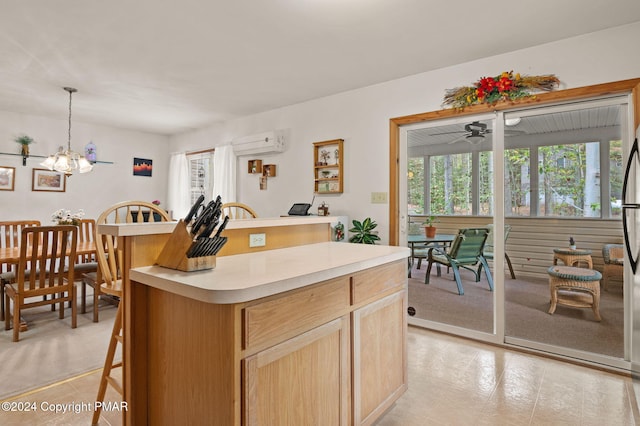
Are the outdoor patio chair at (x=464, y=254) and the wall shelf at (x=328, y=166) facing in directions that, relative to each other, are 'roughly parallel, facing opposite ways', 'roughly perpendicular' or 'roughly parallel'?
roughly perpendicular

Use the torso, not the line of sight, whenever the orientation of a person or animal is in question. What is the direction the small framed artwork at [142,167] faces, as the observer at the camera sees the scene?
facing the viewer and to the right of the viewer

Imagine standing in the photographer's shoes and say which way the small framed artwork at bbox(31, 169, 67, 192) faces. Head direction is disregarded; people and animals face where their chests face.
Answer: facing the viewer

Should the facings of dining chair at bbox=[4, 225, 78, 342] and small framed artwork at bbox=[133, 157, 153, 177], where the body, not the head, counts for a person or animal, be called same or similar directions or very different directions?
very different directions

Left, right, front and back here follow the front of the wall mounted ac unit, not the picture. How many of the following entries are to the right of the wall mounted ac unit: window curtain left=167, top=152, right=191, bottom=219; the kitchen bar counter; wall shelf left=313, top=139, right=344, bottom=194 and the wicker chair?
1

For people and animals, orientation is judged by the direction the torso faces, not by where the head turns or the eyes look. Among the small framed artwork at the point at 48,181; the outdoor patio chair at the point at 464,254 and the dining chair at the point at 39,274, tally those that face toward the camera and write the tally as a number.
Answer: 1

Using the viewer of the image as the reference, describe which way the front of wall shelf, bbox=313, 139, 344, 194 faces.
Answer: facing the viewer and to the left of the viewer

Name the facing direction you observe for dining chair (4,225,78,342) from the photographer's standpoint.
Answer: facing away from the viewer and to the left of the viewer

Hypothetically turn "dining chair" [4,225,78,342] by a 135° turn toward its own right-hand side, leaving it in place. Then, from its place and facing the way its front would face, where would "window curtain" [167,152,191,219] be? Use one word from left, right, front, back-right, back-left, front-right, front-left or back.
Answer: front-left

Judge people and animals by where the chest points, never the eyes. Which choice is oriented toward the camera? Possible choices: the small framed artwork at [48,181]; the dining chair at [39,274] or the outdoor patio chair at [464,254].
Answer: the small framed artwork

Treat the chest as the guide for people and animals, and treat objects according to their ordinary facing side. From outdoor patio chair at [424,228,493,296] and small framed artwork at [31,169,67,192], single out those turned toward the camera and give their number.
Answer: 1

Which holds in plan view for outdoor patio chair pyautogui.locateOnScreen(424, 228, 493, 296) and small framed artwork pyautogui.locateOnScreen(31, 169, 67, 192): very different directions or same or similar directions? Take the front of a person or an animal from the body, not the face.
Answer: very different directions

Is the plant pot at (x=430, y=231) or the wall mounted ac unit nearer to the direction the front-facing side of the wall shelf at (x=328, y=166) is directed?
the wall mounted ac unit
